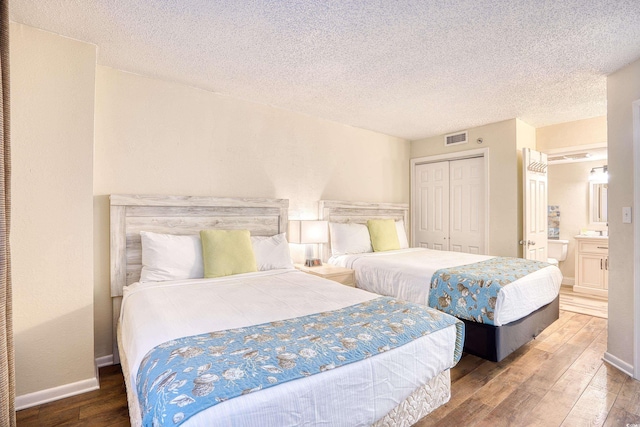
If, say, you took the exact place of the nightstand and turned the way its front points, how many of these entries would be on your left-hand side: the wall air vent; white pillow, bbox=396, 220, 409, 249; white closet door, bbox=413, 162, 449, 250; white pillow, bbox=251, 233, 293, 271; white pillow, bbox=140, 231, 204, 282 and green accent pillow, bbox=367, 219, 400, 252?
4

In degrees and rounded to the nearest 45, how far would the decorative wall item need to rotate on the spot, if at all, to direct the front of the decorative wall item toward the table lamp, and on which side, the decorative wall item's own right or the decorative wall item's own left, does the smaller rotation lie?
approximately 45° to the decorative wall item's own right

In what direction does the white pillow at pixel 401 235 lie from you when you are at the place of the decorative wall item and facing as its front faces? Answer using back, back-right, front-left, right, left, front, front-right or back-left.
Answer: front-right

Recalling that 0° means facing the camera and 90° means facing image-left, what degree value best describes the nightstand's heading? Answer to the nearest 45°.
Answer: approximately 315°

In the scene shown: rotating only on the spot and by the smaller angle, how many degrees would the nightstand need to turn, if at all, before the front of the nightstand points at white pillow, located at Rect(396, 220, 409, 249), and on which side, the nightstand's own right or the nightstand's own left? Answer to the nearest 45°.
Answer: approximately 90° to the nightstand's own left

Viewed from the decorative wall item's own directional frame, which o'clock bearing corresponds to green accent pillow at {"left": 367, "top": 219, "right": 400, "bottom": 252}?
The green accent pillow is roughly at 1 o'clock from the decorative wall item.

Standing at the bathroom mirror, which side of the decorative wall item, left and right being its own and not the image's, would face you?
left

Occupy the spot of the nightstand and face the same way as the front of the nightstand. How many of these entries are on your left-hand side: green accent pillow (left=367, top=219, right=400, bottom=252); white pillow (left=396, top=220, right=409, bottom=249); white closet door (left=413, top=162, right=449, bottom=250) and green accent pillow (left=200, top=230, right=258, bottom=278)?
3

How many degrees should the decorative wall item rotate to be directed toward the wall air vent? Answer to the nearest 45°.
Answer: approximately 45° to its right

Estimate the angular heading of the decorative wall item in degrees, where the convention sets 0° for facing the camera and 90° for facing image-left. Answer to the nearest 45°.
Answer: approximately 0°

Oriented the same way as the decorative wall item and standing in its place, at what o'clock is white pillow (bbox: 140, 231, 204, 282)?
The white pillow is roughly at 1 o'clock from the decorative wall item.

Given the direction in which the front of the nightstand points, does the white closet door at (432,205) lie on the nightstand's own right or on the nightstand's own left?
on the nightstand's own left
